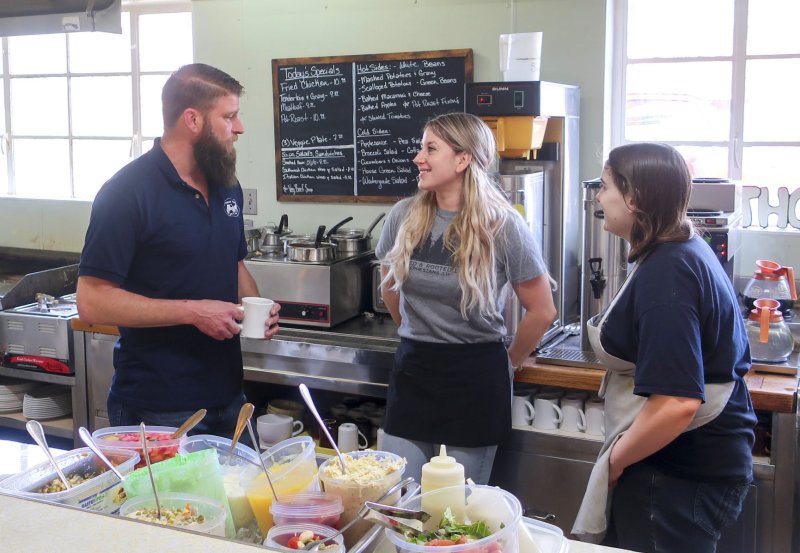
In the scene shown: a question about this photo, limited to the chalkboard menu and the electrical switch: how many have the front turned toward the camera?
2

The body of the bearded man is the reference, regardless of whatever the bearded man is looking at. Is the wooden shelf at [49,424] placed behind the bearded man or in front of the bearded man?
behind

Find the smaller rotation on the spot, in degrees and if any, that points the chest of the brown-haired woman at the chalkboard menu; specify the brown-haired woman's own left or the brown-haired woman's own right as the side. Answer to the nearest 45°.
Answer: approximately 45° to the brown-haired woman's own right

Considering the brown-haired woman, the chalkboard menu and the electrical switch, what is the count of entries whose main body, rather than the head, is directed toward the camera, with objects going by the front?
2

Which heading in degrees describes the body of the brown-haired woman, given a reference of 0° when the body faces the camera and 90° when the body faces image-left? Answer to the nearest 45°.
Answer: approximately 90°

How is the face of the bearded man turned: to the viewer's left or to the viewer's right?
to the viewer's right

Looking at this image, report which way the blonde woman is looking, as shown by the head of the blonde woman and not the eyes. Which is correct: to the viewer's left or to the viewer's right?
to the viewer's left

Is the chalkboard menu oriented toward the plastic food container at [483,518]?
yes

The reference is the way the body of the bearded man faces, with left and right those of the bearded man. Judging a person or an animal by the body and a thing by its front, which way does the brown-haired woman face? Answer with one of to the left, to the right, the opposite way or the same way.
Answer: the opposite way

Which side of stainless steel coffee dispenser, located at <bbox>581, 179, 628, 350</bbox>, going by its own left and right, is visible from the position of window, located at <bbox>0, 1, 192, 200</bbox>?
right

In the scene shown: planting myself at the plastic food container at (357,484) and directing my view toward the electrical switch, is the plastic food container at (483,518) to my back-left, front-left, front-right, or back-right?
back-right
